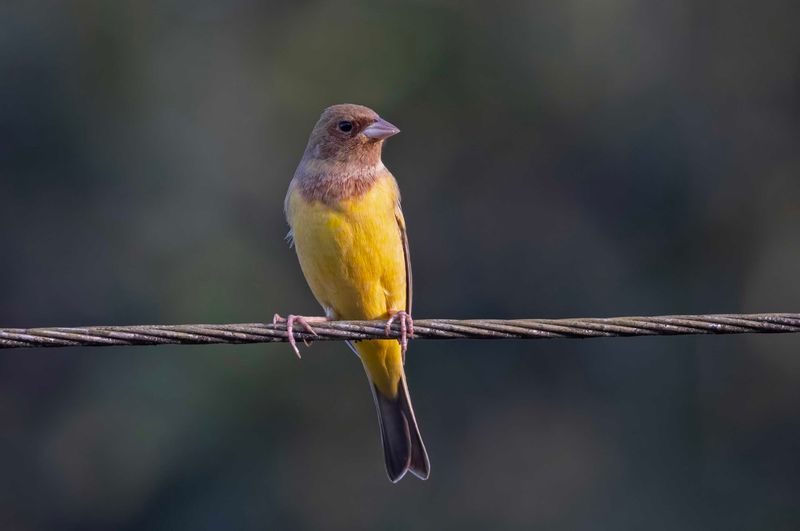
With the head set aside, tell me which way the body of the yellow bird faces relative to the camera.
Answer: toward the camera
